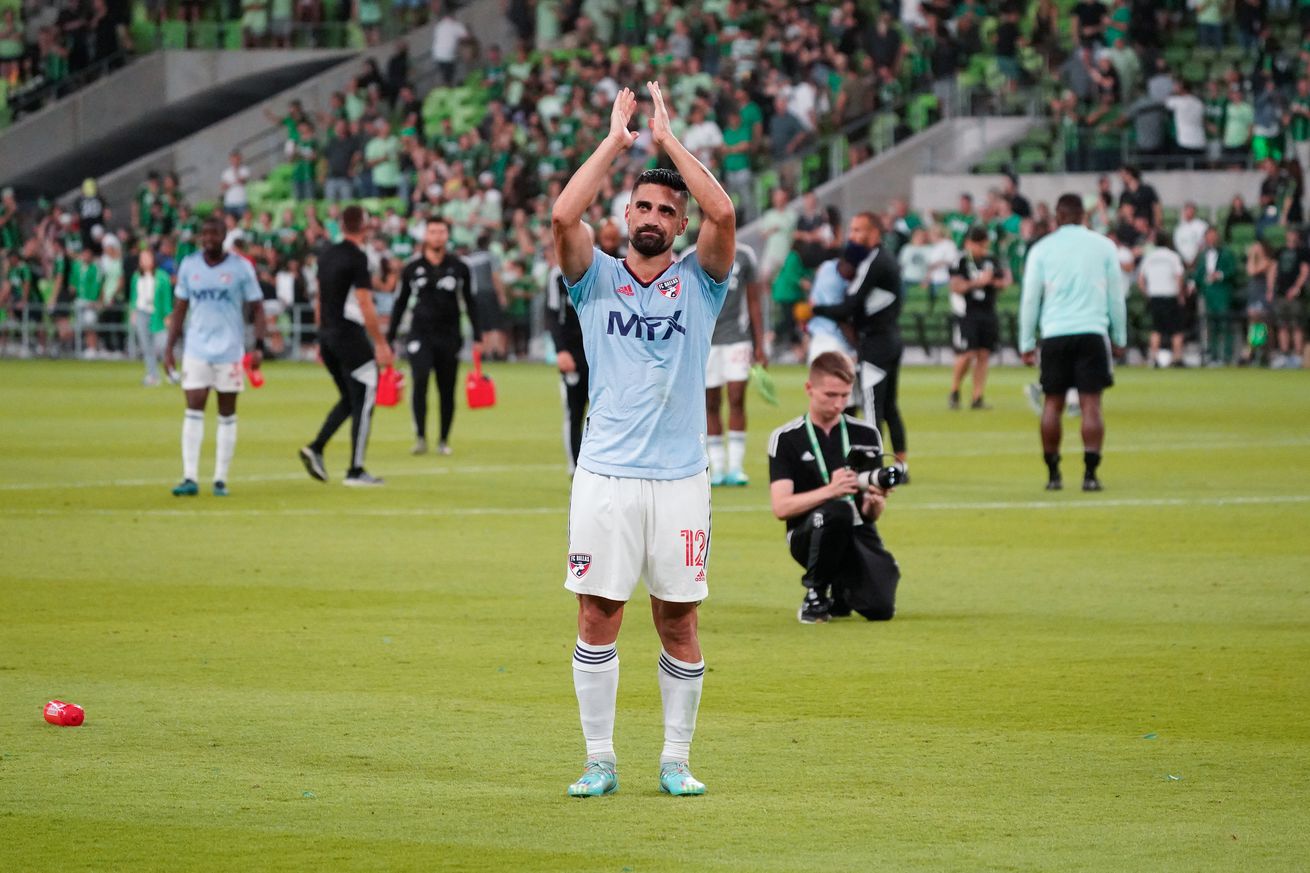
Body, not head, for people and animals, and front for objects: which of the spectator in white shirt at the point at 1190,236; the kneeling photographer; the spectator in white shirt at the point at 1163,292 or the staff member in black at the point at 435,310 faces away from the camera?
the spectator in white shirt at the point at 1163,292

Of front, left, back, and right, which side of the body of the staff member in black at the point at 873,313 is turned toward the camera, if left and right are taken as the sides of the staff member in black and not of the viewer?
left

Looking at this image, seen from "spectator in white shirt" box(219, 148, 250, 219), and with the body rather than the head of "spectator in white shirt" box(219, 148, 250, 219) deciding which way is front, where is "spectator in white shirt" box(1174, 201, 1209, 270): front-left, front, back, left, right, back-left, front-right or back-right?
front-left

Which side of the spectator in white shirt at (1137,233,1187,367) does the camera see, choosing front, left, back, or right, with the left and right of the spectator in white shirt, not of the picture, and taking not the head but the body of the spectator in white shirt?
back

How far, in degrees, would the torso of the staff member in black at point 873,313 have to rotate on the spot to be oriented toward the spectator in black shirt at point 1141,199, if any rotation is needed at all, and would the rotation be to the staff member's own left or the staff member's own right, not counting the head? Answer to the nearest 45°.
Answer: approximately 90° to the staff member's own right

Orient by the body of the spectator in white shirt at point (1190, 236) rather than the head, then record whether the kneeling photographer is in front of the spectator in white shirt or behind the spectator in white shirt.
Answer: in front

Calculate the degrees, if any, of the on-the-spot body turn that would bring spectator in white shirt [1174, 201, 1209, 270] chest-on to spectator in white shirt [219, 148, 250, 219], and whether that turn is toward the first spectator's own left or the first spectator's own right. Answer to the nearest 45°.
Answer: approximately 90° to the first spectator's own right

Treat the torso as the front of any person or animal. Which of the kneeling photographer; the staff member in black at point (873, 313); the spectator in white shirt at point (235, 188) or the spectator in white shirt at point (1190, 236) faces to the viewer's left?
the staff member in black

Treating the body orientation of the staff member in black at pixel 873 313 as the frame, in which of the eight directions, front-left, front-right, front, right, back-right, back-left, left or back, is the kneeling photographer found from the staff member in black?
left

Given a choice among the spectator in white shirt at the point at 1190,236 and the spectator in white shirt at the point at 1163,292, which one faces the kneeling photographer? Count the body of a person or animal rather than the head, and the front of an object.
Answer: the spectator in white shirt at the point at 1190,236

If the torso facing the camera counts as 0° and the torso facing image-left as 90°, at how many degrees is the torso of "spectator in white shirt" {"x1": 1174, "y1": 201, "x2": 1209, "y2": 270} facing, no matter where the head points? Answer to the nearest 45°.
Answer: approximately 0°
